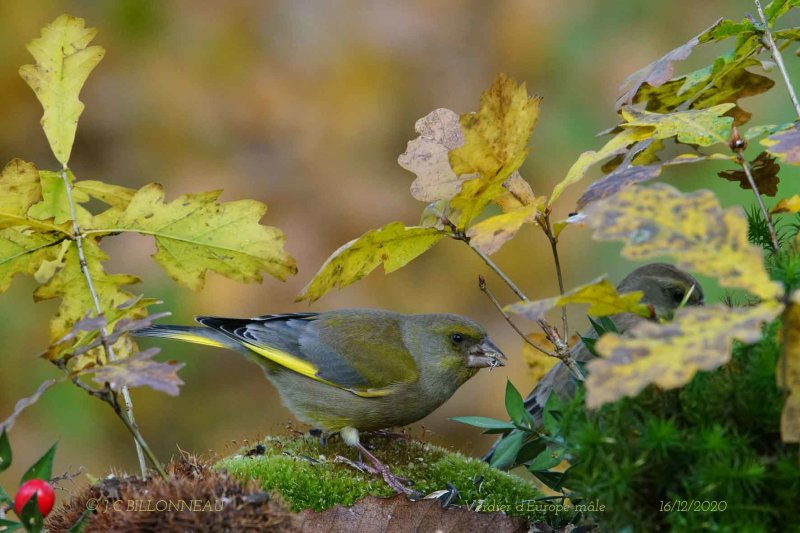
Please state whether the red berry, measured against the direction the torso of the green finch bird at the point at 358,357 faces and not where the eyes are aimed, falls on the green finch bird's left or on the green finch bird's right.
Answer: on the green finch bird's right

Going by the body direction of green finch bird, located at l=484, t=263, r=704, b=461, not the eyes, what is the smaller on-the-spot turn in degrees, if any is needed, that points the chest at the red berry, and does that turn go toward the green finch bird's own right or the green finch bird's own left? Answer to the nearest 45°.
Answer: approximately 135° to the green finch bird's own right

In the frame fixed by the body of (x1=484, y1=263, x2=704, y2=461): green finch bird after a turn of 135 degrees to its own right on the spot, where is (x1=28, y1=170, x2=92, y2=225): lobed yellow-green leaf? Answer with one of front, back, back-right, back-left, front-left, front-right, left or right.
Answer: front

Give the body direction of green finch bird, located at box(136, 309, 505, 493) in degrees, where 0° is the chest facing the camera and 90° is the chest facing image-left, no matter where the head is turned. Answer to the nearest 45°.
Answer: approximately 270°

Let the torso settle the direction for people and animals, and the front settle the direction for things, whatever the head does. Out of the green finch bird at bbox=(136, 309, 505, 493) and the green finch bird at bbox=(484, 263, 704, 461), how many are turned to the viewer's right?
2

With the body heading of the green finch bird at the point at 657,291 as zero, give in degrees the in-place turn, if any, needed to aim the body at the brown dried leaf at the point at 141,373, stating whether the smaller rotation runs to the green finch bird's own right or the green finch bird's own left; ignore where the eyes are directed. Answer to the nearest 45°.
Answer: approximately 135° to the green finch bird's own right

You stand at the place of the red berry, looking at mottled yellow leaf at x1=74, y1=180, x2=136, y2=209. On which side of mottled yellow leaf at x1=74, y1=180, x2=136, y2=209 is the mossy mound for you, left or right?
right

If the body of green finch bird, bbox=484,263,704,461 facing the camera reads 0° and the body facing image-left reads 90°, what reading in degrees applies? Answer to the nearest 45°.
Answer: approximately 270°
